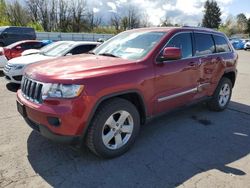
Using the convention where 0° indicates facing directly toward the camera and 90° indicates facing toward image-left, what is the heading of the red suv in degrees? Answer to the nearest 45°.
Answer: approximately 45°

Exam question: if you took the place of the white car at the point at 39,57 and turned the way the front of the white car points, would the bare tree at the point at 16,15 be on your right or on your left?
on your right

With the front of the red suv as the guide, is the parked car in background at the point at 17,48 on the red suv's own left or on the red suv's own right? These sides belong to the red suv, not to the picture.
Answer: on the red suv's own right

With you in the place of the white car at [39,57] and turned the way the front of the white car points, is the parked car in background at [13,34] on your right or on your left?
on your right

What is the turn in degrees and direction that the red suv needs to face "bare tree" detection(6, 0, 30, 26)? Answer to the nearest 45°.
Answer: approximately 90° to its right

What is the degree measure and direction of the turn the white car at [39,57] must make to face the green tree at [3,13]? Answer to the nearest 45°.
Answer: approximately 135° to its right
